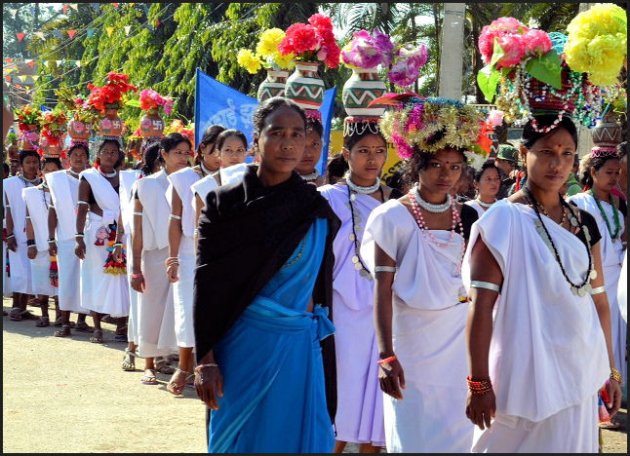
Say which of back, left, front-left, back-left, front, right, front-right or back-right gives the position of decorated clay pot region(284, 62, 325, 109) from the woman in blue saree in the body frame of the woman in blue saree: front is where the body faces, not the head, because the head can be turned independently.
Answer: back-left

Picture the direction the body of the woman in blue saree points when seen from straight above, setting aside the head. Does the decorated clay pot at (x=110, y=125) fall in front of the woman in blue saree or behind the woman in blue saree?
behind

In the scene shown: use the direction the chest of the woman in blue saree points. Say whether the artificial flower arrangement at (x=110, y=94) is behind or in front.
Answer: behind

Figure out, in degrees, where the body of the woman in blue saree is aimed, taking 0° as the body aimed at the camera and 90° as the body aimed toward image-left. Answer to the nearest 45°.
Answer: approximately 315°

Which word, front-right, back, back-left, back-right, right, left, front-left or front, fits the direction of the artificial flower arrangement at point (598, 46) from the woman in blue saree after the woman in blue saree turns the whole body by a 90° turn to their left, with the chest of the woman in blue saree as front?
front-right

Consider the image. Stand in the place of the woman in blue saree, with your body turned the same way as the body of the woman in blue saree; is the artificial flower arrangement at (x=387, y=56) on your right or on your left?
on your left

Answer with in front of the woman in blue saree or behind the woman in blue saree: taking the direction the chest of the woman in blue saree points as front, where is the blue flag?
behind

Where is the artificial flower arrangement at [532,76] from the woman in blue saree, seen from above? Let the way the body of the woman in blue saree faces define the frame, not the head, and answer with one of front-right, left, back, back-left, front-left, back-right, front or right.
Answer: front-left

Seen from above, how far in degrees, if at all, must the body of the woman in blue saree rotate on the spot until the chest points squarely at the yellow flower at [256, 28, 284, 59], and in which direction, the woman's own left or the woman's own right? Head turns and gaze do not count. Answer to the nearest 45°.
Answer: approximately 135° to the woman's own left

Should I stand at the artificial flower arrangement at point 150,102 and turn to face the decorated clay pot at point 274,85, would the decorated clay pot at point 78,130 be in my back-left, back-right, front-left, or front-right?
back-right
